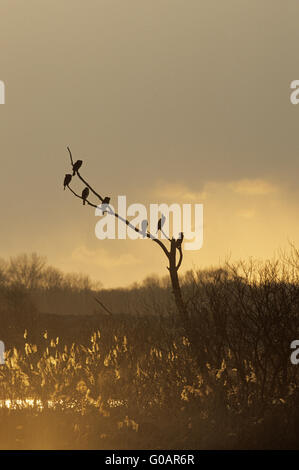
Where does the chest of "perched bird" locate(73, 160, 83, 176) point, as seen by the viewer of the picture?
to the viewer's right

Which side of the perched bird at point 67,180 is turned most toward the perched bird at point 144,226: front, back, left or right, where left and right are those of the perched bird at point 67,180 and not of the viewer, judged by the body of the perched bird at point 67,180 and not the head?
front

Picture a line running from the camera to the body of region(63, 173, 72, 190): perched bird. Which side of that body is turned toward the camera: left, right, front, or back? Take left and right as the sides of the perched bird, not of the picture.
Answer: right

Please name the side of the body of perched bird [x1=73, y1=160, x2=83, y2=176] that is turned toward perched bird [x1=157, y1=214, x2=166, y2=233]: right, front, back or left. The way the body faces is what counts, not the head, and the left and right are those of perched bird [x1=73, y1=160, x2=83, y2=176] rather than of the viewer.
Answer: front
